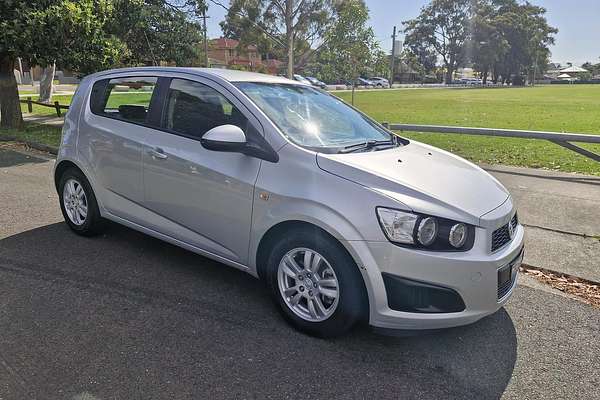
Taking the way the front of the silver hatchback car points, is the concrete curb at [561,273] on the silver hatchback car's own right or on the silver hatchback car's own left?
on the silver hatchback car's own left

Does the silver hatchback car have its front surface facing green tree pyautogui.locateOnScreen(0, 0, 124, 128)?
no

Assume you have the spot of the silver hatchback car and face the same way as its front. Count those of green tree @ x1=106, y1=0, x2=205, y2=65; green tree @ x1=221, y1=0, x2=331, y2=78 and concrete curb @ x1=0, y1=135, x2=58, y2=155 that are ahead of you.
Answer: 0

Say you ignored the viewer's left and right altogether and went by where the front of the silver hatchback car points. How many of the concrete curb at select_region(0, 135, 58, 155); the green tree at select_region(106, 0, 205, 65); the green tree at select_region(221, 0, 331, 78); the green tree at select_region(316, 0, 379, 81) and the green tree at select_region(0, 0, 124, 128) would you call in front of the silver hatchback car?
0

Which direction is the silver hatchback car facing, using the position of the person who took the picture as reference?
facing the viewer and to the right of the viewer

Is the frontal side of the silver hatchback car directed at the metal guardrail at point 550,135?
no

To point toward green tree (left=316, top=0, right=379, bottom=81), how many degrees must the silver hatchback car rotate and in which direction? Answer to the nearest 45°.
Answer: approximately 135° to its left

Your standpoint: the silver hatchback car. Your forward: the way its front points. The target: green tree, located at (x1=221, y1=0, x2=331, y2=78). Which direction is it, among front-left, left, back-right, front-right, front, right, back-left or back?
back-left

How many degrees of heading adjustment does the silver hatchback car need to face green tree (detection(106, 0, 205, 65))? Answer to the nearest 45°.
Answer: approximately 135° to its left

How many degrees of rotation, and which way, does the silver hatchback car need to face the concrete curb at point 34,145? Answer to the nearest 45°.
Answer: approximately 180°
